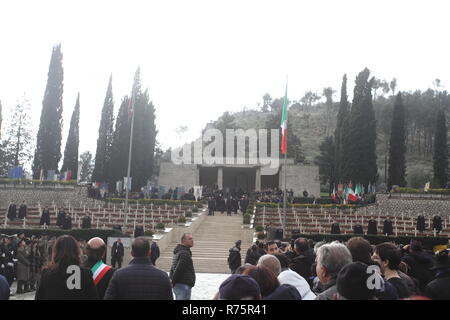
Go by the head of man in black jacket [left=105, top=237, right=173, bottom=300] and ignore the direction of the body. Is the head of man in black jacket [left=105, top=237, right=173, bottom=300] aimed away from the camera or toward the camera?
away from the camera

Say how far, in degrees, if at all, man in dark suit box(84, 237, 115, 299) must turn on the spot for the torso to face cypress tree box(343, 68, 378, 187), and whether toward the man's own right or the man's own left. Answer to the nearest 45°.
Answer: approximately 45° to the man's own right

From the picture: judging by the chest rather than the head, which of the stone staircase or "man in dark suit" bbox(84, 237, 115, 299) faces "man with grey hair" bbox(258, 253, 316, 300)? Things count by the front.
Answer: the stone staircase

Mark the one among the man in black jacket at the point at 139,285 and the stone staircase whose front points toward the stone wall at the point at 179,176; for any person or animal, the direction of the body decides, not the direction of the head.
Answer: the man in black jacket

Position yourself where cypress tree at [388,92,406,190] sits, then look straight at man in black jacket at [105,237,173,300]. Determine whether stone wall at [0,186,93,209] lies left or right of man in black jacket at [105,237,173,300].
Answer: right

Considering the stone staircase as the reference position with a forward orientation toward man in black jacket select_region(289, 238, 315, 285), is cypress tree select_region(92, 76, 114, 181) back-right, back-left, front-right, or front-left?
back-right

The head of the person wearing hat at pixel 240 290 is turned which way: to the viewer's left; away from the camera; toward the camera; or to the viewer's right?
away from the camera

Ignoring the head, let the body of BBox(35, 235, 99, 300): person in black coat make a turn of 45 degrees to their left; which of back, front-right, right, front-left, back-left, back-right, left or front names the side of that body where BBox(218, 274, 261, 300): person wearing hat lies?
back

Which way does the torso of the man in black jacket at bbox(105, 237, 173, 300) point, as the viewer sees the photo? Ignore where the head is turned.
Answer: away from the camera

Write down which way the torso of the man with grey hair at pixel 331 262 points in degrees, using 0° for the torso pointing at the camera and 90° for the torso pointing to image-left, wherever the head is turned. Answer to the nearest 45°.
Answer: approximately 135°

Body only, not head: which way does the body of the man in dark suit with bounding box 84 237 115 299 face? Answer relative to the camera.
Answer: away from the camera

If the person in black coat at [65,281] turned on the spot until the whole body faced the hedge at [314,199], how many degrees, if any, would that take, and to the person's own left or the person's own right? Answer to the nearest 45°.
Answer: approximately 45° to the person's own right

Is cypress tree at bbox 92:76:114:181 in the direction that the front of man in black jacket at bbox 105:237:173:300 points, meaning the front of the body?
yes

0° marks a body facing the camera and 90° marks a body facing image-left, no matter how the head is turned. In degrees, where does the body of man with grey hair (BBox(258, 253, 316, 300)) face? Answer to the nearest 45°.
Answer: approximately 135°

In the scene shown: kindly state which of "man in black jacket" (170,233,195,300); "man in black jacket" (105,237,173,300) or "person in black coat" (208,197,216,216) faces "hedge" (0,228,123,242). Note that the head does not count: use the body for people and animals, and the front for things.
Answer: "man in black jacket" (105,237,173,300)

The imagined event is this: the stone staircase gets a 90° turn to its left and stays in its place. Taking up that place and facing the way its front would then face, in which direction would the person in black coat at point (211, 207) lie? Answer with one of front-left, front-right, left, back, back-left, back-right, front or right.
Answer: left
